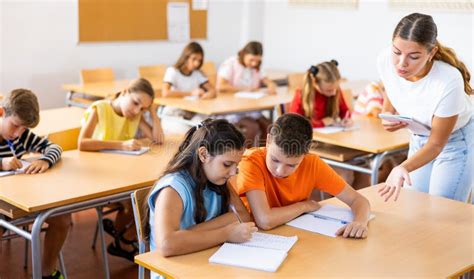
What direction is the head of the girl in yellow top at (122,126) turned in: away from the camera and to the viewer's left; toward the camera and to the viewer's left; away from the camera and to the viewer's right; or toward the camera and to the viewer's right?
toward the camera and to the viewer's right

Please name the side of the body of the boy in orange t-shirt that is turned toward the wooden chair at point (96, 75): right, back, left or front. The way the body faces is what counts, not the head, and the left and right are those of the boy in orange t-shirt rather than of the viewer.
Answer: back

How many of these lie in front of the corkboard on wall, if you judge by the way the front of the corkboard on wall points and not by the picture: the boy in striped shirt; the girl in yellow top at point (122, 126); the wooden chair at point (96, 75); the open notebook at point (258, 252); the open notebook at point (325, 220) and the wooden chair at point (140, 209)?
6

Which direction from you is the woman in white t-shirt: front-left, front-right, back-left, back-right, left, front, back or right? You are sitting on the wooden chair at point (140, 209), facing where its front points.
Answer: front-left

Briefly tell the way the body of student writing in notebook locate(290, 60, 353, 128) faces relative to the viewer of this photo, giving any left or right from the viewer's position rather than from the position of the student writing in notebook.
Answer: facing the viewer and to the right of the viewer

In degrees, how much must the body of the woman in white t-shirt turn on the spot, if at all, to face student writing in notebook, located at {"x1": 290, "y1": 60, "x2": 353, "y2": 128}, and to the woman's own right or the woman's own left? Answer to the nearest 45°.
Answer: approximately 90° to the woman's own right

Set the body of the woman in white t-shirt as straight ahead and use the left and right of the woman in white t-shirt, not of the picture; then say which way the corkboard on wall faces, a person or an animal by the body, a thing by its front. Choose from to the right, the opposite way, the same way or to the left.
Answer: to the left

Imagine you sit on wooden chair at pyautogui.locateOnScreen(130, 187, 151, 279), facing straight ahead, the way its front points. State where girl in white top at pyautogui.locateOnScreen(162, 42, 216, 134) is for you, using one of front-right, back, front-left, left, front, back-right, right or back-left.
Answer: back-left

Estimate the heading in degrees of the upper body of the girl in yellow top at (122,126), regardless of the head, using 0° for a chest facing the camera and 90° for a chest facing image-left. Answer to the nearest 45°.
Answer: approximately 315°

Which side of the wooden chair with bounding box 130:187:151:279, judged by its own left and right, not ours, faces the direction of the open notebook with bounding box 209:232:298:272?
front

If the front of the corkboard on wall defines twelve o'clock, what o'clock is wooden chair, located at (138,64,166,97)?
The wooden chair is roughly at 11 o'clock from the corkboard on wall.

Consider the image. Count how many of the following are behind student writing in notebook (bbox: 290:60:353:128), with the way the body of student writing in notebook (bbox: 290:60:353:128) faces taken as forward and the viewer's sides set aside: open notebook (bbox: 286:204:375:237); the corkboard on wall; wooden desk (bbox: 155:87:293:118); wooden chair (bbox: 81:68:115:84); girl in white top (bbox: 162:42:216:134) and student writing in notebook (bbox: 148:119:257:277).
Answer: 4

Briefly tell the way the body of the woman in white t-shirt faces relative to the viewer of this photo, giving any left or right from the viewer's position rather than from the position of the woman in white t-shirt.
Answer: facing the viewer and to the left of the viewer

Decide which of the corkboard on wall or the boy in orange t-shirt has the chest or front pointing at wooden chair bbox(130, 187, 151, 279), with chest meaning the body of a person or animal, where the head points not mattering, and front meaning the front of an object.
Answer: the corkboard on wall

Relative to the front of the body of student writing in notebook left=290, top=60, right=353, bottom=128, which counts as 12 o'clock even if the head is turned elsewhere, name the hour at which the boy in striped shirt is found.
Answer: The boy in striped shirt is roughly at 3 o'clock from the student writing in notebook.

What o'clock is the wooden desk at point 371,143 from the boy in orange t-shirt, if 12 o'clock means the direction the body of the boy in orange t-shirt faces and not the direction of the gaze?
The wooden desk is roughly at 8 o'clock from the boy in orange t-shirt.

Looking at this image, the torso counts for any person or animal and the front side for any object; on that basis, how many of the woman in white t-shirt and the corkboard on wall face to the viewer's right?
0
